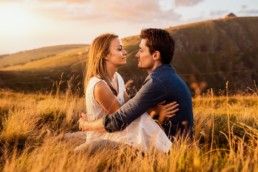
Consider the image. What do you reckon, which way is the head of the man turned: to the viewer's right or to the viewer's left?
to the viewer's left

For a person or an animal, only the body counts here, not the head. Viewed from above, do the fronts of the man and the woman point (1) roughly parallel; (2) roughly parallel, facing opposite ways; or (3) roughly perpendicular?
roughly parallel, facing opposite ways

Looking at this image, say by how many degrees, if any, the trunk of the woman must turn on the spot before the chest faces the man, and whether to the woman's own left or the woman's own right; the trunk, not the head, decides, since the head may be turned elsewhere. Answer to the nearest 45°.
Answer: approximately 45° to the woman's own right

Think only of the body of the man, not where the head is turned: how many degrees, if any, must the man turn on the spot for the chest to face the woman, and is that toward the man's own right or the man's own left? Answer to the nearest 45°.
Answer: approximately 45° to the man's own right

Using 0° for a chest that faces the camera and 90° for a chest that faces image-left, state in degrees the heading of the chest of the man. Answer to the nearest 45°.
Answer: approximately 90°

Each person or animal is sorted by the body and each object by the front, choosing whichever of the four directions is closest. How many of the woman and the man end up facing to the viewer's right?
1

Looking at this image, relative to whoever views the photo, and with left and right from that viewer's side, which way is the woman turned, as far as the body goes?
facing to the right of the viewer

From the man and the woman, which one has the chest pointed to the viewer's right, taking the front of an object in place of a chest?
the woman
